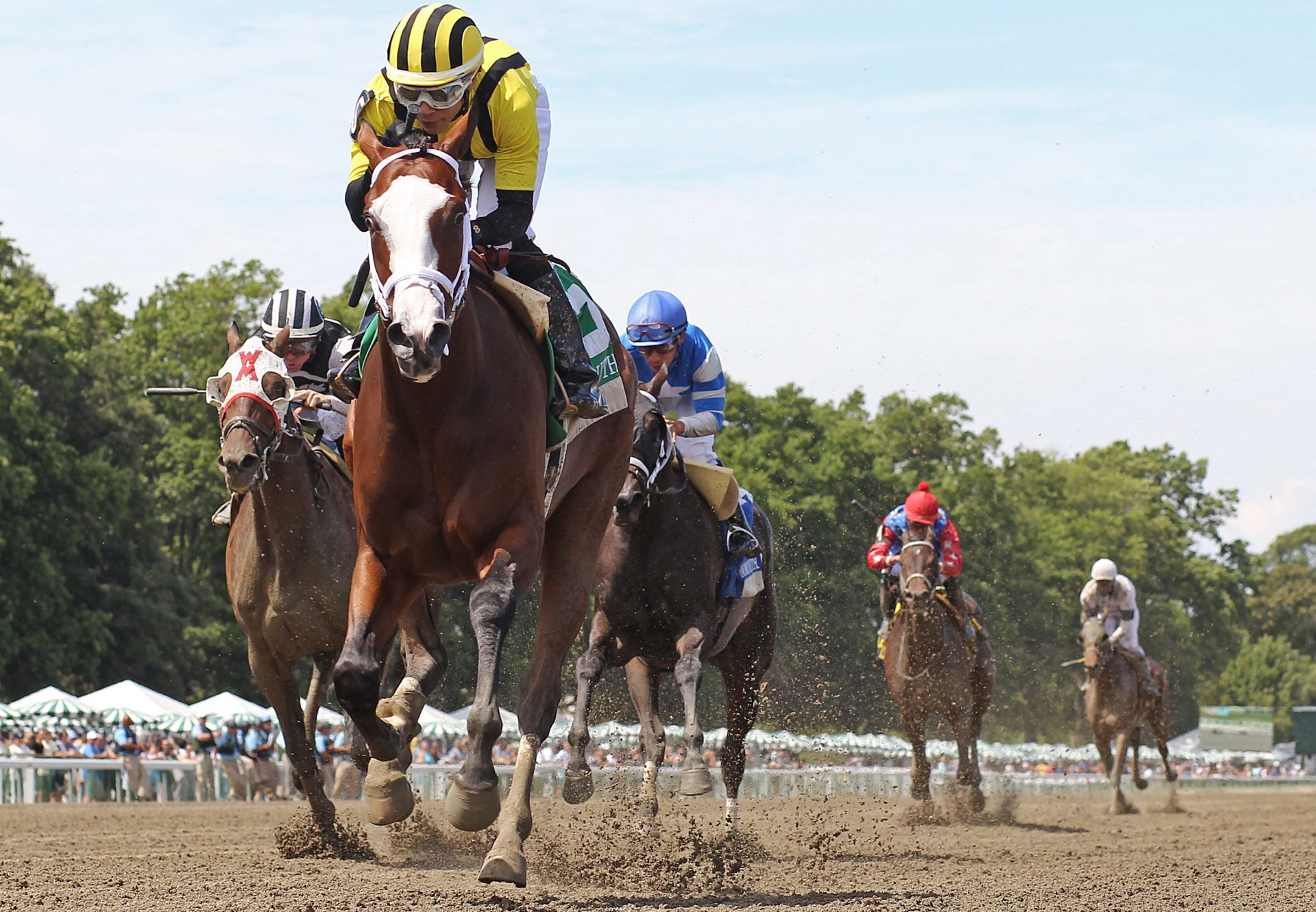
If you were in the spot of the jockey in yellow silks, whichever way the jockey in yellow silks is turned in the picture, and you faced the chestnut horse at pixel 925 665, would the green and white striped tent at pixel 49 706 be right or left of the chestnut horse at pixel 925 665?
left

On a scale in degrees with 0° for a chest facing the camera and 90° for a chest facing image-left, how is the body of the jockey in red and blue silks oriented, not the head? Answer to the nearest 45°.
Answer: approximately 0°

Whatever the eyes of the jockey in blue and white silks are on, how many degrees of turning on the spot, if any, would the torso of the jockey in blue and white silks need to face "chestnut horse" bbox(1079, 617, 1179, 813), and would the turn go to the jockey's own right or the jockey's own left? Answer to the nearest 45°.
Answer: approximately 180°

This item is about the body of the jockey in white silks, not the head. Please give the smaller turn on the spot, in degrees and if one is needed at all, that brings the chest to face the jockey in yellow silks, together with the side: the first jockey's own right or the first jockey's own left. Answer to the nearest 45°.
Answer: approximately 45° to the first jockey's own left

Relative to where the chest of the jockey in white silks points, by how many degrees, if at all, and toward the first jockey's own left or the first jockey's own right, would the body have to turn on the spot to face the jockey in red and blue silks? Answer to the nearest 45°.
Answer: approximately 45° to the first jockey's own left

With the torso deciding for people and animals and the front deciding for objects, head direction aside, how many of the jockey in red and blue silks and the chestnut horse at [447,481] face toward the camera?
2

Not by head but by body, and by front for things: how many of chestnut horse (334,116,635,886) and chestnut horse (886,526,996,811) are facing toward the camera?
2

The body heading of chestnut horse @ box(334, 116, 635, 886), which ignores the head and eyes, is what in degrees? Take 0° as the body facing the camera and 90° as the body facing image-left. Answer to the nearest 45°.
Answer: approximately 0°
